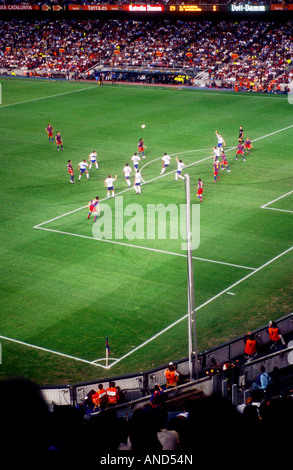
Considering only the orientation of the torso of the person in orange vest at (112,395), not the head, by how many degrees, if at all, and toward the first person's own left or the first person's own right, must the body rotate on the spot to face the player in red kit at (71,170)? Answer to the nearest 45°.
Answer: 0° — they already face them

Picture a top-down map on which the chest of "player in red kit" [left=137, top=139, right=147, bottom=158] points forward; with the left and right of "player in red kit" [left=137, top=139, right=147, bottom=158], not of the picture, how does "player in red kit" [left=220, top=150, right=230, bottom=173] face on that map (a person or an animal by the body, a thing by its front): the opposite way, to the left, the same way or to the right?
the opposite way

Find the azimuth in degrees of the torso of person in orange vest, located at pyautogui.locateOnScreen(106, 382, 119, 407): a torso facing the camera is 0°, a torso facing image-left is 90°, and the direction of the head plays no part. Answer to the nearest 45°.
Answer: approximately 180°
